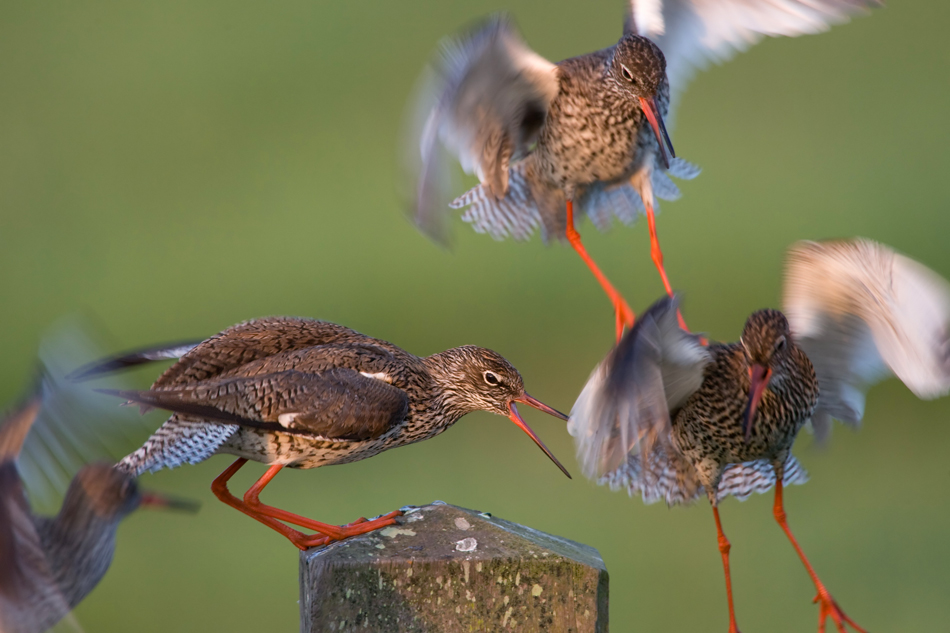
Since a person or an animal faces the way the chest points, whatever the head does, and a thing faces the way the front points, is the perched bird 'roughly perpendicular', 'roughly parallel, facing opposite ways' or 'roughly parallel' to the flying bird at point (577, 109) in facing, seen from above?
roughly perpendicular

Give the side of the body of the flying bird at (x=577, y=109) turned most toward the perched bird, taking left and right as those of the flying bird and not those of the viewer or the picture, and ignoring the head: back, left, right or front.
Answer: right

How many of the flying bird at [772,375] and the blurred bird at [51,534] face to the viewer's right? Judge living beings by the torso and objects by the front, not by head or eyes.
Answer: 1

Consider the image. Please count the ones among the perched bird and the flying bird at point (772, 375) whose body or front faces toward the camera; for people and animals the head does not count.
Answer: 1

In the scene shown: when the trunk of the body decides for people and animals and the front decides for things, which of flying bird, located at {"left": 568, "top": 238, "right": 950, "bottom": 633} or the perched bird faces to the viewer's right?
the perched bird

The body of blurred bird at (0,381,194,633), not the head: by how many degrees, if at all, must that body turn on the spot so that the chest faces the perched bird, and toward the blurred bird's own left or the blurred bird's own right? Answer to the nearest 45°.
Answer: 0° — it already faces it

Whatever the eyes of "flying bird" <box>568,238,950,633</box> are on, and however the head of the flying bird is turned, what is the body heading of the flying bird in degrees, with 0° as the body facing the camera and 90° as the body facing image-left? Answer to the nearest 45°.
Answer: approximately 0°

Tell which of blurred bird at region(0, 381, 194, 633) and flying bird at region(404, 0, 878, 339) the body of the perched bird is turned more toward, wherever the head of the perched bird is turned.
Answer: the flying bird

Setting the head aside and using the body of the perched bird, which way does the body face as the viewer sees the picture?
to the viewer's right

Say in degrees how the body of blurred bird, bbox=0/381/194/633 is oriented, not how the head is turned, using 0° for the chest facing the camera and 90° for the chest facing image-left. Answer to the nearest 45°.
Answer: approximately 270°

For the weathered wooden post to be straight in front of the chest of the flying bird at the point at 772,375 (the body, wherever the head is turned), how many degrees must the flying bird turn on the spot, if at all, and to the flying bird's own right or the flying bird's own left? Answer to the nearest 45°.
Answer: approximately 45° to the flying bird's own right

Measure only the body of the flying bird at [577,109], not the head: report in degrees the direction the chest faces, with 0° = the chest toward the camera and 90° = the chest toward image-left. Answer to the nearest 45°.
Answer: approximately 315°

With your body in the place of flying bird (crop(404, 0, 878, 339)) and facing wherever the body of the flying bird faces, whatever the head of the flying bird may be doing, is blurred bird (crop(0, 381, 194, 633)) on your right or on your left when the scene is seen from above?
on your right
